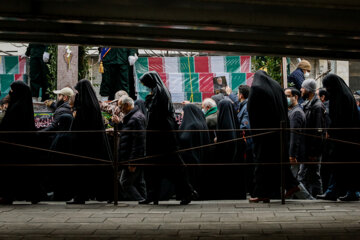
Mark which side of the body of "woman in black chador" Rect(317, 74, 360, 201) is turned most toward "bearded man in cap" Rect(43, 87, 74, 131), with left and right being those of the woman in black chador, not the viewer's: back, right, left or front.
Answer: front

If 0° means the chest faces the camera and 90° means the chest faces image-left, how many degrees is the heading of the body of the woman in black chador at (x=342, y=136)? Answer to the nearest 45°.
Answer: approximately 90°

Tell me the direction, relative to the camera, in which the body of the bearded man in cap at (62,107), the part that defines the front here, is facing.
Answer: to the viewer's left

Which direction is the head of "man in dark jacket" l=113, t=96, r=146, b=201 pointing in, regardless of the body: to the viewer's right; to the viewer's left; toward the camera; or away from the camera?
to the viewer's left

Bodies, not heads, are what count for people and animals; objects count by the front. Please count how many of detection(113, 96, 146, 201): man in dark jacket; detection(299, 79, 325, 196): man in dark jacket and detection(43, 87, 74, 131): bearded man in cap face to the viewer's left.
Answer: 3

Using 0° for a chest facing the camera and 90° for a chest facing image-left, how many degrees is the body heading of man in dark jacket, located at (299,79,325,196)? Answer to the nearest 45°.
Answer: approximately 90°

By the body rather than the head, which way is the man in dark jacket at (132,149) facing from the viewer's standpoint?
to the viewer's left

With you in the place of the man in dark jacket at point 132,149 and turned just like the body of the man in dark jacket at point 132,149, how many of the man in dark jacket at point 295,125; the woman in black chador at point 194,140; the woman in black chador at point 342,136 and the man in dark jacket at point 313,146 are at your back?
4

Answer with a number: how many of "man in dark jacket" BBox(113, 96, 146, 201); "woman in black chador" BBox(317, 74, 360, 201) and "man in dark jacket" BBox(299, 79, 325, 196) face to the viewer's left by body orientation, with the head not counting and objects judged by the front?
3

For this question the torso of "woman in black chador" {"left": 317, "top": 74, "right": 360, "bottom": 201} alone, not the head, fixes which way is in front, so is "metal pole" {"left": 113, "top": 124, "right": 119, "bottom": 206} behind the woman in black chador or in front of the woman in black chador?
in front
